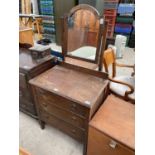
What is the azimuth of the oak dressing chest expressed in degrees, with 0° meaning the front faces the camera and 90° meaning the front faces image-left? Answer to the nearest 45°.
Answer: approximately 45°

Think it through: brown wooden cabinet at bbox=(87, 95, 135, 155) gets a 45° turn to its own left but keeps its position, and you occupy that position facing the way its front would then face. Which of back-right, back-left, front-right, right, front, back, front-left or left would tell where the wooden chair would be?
back
